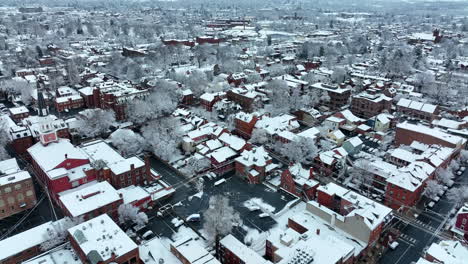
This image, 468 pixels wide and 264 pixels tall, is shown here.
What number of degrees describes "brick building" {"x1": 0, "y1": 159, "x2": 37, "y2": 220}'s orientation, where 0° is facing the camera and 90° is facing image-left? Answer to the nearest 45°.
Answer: approximately 315°

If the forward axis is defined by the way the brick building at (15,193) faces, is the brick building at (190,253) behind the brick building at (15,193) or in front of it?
in front

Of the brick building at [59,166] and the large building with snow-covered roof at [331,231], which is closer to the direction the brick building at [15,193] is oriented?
the large building with snow-covered roof

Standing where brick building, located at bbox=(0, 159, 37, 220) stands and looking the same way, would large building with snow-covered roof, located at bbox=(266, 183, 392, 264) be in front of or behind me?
in front

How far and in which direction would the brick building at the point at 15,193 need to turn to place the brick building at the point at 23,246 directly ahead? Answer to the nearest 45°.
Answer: approximately 45° to its right
